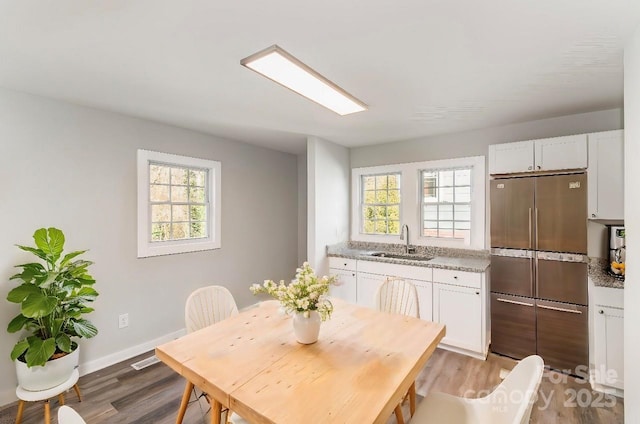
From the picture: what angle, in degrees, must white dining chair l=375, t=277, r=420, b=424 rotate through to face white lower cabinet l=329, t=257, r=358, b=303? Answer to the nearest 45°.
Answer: approximately 90° to its right

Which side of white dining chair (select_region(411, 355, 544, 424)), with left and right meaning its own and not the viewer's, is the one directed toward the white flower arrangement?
front

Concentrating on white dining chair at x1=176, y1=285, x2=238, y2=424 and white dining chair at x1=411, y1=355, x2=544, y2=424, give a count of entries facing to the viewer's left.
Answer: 1

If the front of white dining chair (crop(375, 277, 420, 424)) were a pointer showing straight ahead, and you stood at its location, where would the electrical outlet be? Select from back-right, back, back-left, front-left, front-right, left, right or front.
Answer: front-right

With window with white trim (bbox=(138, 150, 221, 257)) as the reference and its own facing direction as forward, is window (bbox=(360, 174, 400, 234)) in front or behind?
in front

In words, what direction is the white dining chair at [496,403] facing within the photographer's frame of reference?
facing to the left of the viewer

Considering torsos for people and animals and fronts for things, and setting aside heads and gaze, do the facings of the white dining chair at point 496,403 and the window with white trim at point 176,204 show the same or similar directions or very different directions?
very different directions

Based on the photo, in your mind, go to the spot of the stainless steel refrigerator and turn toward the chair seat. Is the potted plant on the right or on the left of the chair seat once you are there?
right

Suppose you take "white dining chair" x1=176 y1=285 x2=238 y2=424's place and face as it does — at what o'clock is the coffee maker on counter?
The coffee maker on counter is roughly at 11 o'clock from the white dining chair.

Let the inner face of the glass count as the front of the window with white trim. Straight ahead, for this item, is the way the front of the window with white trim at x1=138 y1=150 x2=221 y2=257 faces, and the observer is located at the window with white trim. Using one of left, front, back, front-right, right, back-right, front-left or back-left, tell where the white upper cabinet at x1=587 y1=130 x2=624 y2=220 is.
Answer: front

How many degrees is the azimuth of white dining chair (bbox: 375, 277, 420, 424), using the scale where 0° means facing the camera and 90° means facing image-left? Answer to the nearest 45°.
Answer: approximately 45°
